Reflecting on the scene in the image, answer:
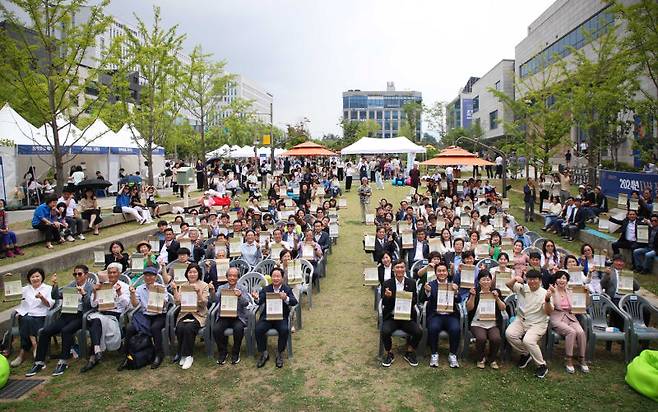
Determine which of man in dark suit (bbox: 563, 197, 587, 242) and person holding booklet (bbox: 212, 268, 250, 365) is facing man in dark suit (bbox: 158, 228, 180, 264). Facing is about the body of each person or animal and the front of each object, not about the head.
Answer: man in dark suit (bbox: 563, 197, 587, 242)

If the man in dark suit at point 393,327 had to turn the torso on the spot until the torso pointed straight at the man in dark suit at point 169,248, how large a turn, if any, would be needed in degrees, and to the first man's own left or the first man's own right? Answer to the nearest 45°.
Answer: approximately 135° to the first man's own right

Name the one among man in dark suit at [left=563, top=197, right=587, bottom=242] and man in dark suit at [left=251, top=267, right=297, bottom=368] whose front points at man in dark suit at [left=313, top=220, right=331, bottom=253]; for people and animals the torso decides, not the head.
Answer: man in dark suit at [left=563, top=197, right=587, bottom=242]

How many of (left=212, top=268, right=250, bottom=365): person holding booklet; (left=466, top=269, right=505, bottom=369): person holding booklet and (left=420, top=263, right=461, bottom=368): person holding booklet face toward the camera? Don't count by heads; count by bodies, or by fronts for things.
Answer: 3

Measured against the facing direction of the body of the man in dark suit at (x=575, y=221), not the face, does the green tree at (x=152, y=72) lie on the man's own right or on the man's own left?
on the man's own right

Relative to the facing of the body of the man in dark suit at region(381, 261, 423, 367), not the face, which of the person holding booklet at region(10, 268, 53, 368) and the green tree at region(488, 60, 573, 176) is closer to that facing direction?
the person holding booklet

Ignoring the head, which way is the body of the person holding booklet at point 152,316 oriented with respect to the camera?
toward the camera

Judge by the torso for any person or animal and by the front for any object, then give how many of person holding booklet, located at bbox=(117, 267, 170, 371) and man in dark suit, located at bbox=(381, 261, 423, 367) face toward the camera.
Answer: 2

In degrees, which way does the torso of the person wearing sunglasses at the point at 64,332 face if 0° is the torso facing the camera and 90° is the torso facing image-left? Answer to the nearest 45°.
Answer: approximately 45°

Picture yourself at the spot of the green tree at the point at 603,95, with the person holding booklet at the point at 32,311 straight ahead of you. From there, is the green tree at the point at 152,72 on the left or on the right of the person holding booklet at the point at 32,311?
right

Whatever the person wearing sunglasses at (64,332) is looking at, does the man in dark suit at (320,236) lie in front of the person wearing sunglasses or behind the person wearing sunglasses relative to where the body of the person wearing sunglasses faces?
behind

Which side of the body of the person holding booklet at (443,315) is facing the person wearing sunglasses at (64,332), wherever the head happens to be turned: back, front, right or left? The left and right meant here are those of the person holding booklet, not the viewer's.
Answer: right

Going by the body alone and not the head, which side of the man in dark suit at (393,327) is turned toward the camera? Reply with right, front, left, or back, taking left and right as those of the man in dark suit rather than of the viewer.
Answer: front

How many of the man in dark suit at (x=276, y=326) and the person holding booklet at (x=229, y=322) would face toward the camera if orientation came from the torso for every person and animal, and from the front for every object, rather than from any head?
2

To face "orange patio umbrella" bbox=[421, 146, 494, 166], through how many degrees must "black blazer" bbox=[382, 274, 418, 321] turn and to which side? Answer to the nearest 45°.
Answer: approximately 180°

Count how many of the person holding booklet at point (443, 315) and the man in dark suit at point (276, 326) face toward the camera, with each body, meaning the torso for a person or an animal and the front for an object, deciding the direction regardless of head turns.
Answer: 2
